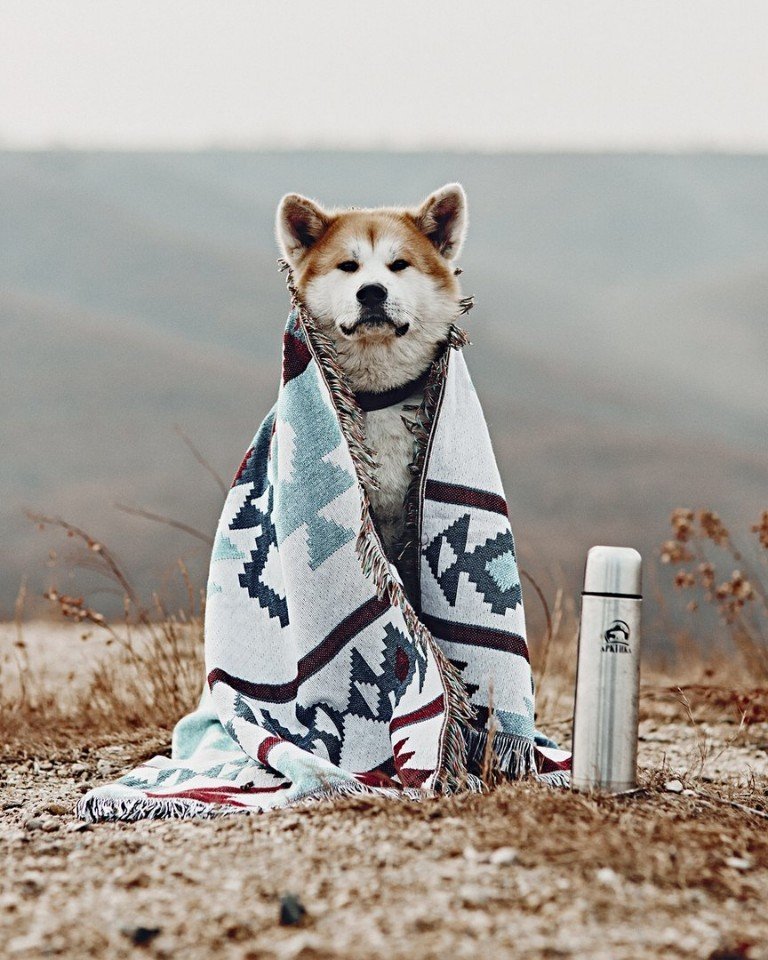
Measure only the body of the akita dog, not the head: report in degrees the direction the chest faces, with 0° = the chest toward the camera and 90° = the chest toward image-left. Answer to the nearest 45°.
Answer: approximately 0°

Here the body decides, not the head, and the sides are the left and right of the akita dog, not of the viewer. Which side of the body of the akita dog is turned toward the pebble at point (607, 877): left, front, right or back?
front

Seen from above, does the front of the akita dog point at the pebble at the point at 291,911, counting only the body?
yes

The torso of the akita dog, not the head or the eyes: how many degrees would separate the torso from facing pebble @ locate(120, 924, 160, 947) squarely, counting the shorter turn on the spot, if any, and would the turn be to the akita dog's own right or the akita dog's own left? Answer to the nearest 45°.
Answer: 0° — it already faces it
